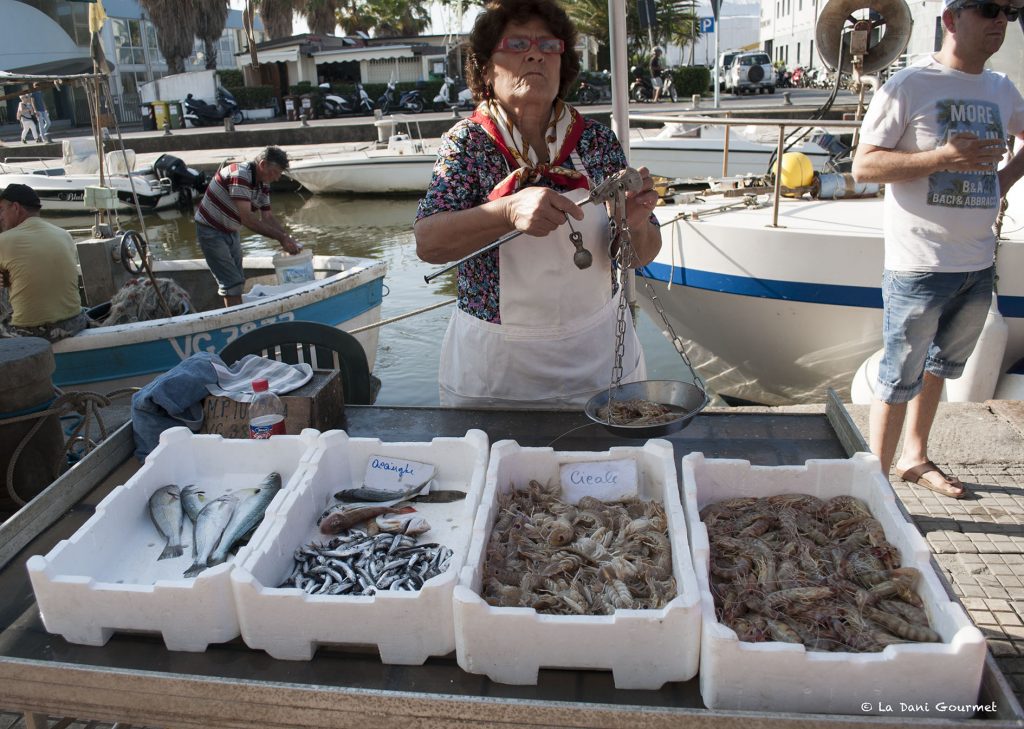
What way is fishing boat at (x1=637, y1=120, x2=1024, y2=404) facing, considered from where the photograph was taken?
facing to the left of the viewer

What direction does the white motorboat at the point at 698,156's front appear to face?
to the viewer's left

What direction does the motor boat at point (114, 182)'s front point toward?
to the viewer's left

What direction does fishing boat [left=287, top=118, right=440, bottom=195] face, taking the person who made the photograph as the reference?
facing to the left of the viewer

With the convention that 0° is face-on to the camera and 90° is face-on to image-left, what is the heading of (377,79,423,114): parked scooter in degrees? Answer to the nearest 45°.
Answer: approximately 90°

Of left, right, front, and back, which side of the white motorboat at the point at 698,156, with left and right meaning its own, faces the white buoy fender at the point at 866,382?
left

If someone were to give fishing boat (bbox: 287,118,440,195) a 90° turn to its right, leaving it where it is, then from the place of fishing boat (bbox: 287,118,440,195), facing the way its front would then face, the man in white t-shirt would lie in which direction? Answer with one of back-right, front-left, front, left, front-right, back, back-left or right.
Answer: back

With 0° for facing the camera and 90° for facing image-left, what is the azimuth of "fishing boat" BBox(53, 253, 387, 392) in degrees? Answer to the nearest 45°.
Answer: approximately 270°

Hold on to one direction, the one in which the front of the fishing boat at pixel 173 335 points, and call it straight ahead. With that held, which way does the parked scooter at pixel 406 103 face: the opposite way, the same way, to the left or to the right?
the opposite way

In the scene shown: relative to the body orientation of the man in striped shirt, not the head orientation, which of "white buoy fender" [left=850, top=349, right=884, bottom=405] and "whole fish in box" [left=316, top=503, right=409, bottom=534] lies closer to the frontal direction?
the white buoy fender

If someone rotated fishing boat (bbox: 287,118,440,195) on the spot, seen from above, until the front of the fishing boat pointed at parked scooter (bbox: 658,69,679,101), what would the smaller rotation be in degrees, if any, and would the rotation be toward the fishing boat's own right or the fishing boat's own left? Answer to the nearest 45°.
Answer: approximately 135° to the fishing boat's own right

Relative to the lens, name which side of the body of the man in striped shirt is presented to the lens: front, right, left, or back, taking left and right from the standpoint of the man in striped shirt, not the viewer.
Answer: right

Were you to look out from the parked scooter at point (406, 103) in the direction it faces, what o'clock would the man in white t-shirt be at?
The man in white t-shirt is roughly at 9 o'clock from the parked scooter.
